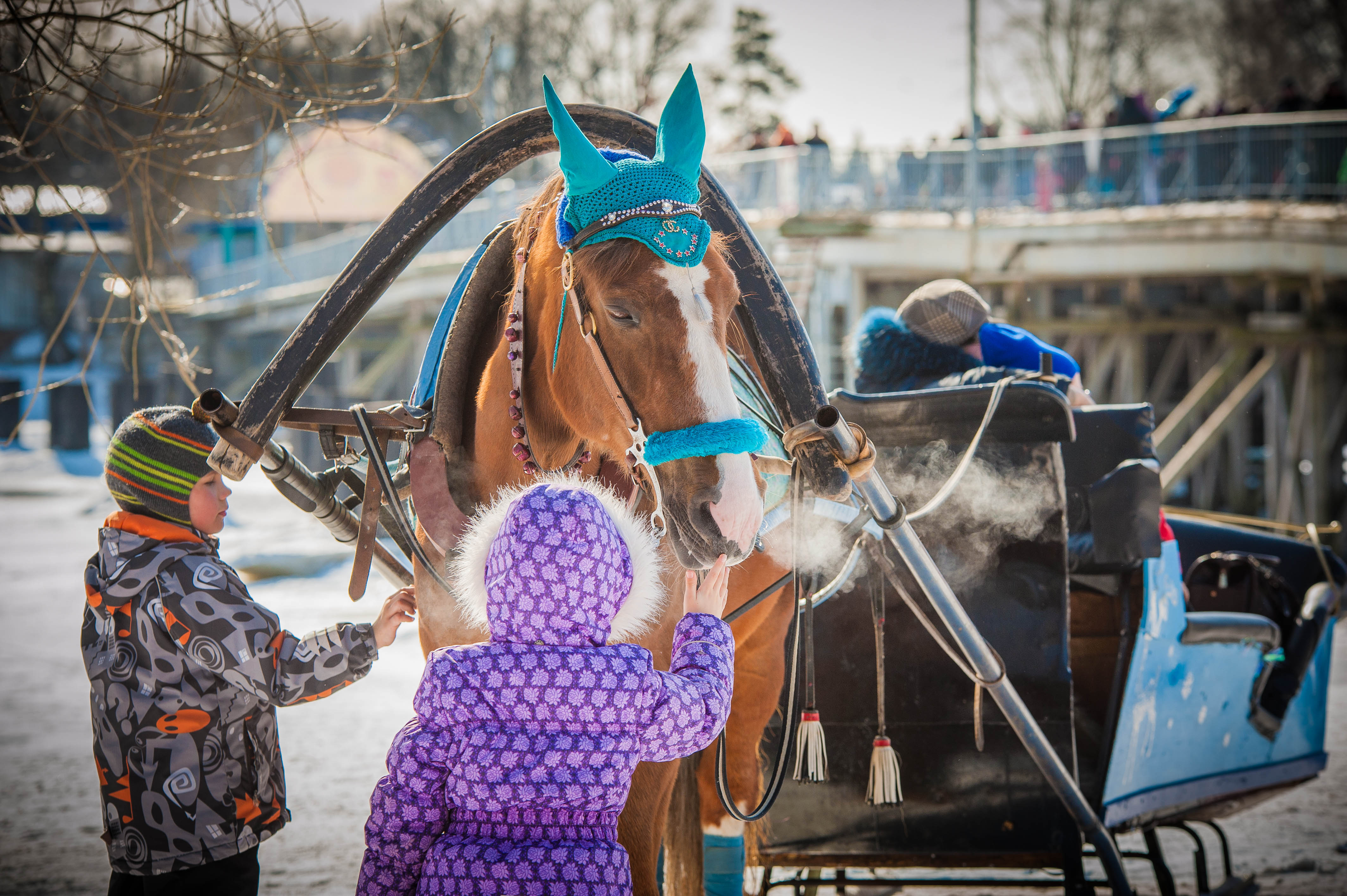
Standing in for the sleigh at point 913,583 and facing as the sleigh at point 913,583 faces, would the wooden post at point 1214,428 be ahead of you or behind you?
behind

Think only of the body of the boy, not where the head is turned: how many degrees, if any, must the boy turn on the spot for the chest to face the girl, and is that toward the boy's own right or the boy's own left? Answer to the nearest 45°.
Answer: approximately 90° to the boy's own right

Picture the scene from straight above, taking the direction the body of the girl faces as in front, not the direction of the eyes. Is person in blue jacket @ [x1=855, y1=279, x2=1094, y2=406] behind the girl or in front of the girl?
in front

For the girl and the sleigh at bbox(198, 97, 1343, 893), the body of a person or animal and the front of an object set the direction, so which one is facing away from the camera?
the girl

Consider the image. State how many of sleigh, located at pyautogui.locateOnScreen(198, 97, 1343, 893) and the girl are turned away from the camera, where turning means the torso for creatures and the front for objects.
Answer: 1

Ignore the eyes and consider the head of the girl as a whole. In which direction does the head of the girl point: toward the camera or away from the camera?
away from the camera

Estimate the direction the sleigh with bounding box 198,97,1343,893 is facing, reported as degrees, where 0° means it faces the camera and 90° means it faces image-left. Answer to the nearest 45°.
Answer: approximately 45°

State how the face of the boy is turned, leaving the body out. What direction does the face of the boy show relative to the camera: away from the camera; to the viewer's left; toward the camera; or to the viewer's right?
to the viewer's right

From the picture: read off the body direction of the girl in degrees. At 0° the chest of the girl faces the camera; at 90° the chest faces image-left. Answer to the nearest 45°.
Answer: approximately 180°

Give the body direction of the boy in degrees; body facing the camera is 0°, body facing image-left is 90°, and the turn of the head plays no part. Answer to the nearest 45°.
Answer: approximately 225°
